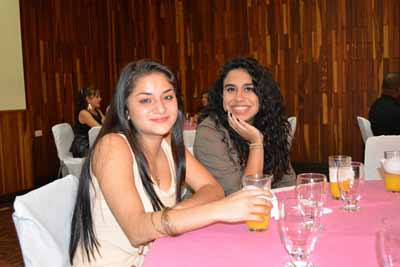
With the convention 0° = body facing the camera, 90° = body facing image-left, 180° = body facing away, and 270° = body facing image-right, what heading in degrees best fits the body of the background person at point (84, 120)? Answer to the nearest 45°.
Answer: approximately 270°

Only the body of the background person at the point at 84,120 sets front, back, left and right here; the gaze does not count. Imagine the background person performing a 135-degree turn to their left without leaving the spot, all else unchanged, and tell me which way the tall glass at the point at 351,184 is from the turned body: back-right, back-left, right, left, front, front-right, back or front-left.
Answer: back-left

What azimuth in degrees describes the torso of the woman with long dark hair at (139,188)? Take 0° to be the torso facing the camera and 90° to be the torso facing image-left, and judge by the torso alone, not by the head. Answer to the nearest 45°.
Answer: approximately 315°

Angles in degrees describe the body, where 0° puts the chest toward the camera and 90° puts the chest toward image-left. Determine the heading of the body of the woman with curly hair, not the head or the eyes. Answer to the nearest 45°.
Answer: approximately 0°

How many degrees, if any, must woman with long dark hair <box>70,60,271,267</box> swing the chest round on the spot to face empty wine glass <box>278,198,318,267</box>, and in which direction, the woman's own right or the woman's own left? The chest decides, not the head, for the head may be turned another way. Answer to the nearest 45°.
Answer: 0° — they already face it

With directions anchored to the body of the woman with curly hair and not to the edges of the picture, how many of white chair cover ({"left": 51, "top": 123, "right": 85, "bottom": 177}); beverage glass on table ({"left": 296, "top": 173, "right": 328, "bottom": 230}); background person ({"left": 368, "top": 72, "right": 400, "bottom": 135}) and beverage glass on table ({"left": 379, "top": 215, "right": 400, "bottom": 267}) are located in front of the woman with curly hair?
2

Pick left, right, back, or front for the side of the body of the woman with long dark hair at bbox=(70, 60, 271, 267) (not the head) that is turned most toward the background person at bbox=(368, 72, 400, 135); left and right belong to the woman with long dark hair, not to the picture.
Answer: left

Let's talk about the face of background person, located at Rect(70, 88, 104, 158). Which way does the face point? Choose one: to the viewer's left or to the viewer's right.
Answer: to the viewer's right

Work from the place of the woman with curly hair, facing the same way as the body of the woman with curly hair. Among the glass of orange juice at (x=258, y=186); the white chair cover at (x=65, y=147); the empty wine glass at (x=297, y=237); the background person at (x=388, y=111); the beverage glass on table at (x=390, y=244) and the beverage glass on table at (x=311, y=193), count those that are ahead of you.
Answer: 4

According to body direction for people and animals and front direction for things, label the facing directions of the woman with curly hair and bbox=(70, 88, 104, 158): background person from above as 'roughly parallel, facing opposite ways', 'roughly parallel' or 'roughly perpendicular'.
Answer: roughly perpendicular

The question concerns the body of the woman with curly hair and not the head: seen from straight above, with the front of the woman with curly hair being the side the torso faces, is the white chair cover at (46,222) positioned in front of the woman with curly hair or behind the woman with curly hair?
in front

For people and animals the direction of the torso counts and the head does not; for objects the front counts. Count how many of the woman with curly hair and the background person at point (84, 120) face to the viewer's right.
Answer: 1
